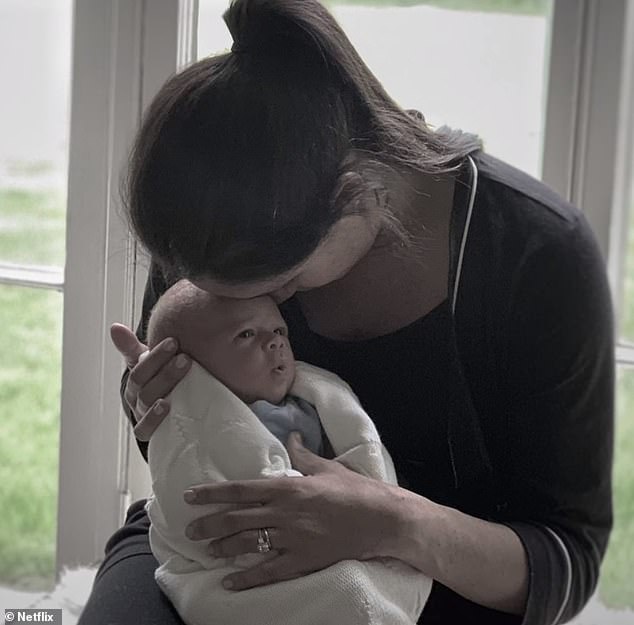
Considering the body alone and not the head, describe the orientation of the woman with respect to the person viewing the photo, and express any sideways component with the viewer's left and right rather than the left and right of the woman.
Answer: facing the viewer and to the left of the viewer

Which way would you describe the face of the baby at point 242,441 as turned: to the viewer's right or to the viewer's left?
to the viewer's right

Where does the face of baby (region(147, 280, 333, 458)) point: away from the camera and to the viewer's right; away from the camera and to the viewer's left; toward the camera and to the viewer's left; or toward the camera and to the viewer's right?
toward the camera and to the viewer's right

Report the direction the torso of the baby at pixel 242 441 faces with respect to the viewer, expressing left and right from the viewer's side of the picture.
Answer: facing the viewer and to the right of the viewer
